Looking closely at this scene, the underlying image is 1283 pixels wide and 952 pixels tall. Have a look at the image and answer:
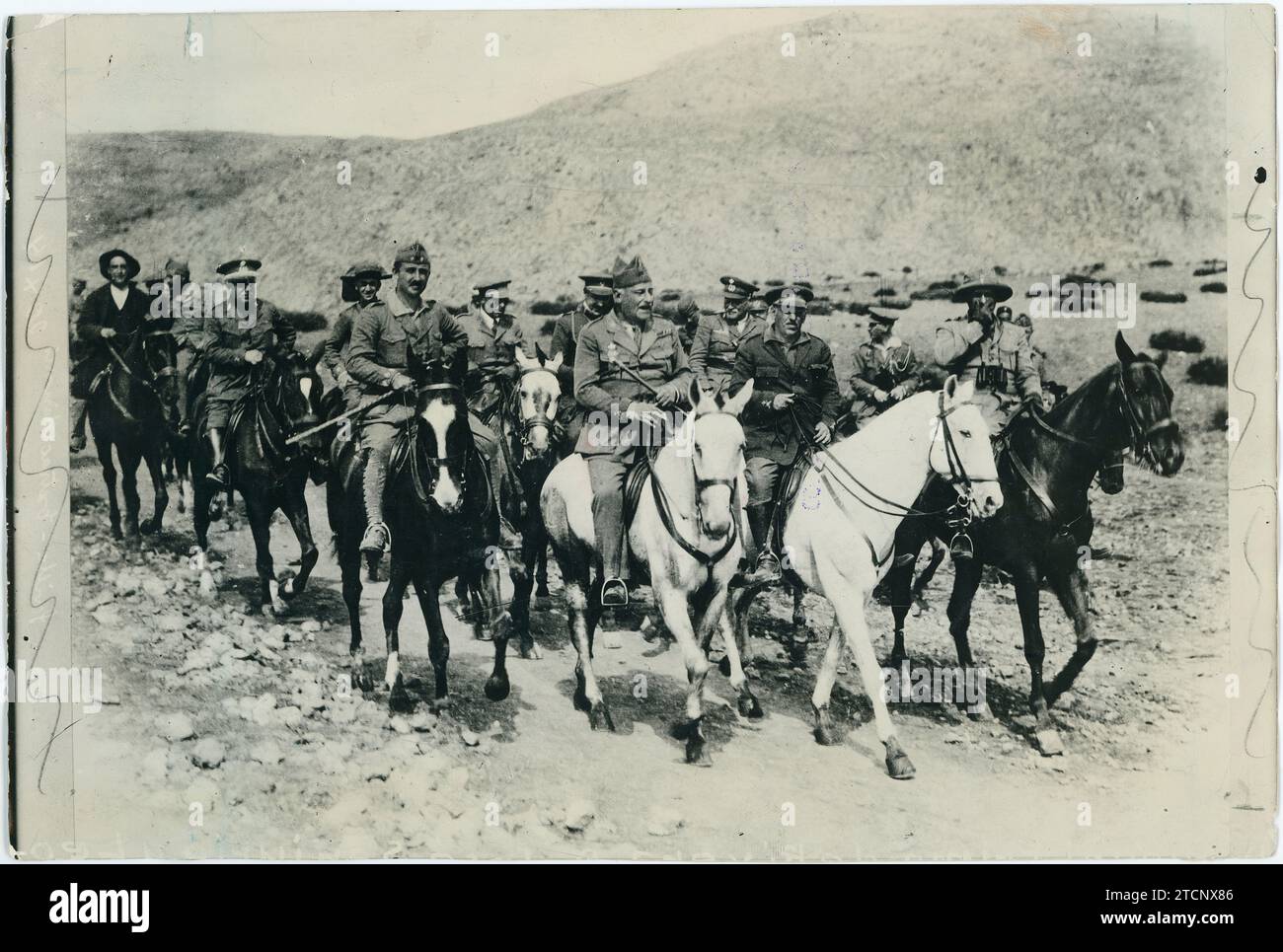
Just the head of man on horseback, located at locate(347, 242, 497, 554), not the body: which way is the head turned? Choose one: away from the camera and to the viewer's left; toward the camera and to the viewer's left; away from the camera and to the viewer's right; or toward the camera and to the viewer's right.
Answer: toward the camera and to the viewer's right

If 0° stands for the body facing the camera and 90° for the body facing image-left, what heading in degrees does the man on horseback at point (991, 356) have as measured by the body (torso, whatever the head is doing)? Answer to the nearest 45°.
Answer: approximately 0°

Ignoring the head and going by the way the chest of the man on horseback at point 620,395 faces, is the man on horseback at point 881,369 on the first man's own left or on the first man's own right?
on the first man's own left

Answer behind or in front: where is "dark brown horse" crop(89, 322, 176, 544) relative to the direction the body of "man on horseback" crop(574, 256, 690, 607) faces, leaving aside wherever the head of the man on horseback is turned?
behind

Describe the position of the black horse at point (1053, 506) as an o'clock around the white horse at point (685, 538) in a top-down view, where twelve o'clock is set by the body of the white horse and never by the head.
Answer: The black horse is roughly at 10 o'clock from the white horse.

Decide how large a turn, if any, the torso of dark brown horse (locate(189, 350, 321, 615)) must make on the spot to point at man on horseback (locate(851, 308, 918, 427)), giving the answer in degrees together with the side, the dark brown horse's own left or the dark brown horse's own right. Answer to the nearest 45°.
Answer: approximately 45° to the dark brown horse's own left

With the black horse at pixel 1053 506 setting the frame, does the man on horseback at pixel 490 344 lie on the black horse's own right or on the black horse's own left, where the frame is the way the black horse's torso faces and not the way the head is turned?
on the black horse's own right

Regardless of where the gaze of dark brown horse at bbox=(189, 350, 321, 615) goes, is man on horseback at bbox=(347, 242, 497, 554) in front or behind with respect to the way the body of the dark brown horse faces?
in front

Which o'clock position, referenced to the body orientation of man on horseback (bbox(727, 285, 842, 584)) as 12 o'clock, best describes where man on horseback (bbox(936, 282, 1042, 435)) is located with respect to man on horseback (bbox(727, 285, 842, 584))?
man on horseback (bbox(936, 282, 1042, 435)) is roughly at 10 o'clock from man on horseback (bbox(727, 285, 842, 584)).

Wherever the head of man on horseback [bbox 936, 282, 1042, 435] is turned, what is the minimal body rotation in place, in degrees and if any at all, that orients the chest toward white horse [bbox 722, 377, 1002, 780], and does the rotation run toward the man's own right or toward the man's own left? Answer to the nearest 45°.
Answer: approximately 45° to the man's own right
